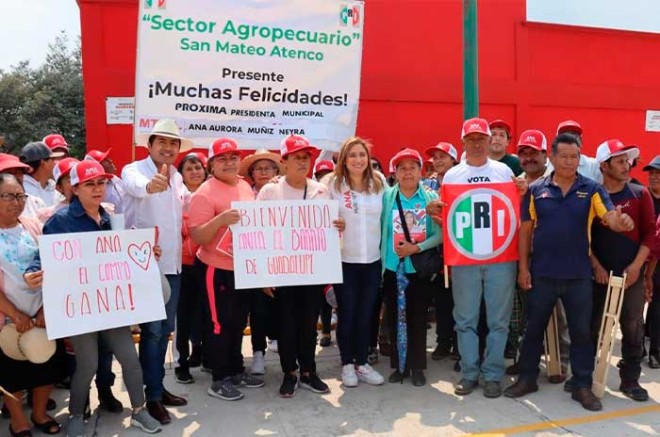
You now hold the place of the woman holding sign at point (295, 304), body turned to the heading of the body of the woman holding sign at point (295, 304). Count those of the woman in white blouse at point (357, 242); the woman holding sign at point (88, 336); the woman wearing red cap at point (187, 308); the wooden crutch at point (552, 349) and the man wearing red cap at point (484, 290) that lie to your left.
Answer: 3

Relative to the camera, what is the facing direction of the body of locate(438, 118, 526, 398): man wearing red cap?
toward the camera

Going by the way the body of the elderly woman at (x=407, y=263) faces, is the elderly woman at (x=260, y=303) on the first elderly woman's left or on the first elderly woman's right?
on the first elderly woman's right

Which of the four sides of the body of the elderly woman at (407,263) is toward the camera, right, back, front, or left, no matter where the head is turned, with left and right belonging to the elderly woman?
front

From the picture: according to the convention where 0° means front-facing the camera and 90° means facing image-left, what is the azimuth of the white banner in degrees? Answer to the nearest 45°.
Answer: approximately 0°

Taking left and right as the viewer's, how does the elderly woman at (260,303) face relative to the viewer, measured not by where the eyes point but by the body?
facing the viewer

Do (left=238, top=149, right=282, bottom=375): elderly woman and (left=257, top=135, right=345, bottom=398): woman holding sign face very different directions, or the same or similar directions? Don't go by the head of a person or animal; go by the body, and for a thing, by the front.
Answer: same or similar directions

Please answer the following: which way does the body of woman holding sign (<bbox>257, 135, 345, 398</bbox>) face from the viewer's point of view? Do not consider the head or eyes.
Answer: toward the camera

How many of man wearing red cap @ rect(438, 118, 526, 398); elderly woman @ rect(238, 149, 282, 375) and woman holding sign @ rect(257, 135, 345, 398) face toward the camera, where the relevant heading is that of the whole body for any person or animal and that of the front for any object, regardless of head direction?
3

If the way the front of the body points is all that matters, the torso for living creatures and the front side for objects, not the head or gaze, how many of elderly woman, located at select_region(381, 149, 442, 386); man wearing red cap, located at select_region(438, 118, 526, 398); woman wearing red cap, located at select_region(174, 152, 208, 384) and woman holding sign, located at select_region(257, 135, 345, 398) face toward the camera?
4

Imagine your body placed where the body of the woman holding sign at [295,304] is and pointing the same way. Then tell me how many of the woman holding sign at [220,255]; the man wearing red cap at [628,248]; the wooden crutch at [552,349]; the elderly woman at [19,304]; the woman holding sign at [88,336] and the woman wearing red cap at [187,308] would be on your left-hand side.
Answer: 2

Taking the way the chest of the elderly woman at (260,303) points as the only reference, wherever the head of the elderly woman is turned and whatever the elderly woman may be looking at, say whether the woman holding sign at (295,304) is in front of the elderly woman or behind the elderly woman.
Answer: in front
